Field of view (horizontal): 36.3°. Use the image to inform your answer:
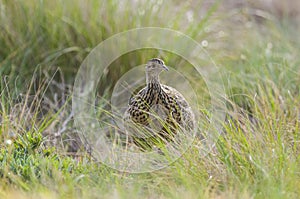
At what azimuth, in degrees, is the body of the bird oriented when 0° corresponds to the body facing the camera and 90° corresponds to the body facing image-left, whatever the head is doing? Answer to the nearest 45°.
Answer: approximately 0°
